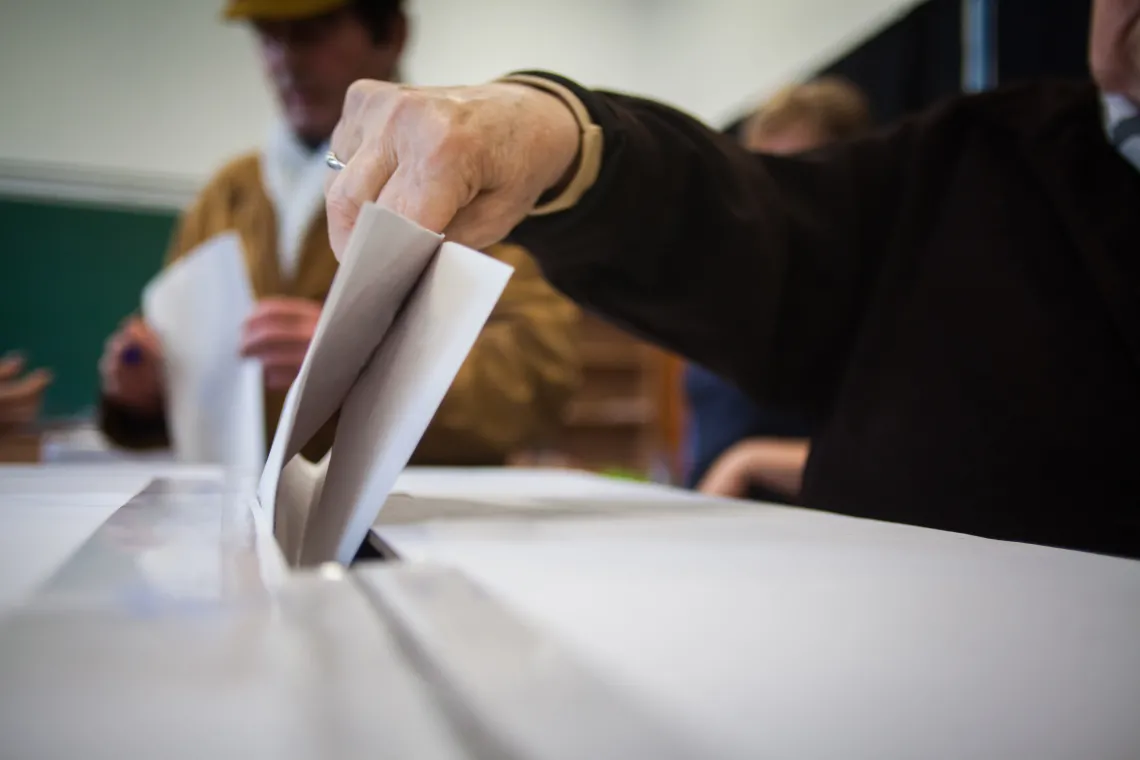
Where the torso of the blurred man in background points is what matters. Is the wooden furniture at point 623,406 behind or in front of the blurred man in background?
behind

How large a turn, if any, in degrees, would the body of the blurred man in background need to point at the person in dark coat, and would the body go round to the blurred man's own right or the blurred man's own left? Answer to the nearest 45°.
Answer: approximately 90° to the blurred man's own left

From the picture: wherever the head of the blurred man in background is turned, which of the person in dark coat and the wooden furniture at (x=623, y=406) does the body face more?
the person in dark coat

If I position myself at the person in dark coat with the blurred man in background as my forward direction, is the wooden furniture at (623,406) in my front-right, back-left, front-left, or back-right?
front-right

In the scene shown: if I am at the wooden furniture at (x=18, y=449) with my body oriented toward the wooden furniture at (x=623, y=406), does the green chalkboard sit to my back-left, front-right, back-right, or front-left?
front-left

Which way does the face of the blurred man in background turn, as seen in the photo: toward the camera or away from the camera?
toward the camera

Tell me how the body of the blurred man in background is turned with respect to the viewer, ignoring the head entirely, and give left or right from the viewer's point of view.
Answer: facing the viewer and to the left of the viewer

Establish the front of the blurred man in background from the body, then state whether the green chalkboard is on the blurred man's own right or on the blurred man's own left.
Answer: on the blurred man's own right

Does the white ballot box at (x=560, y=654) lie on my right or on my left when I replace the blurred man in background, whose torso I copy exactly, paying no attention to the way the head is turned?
on my left
